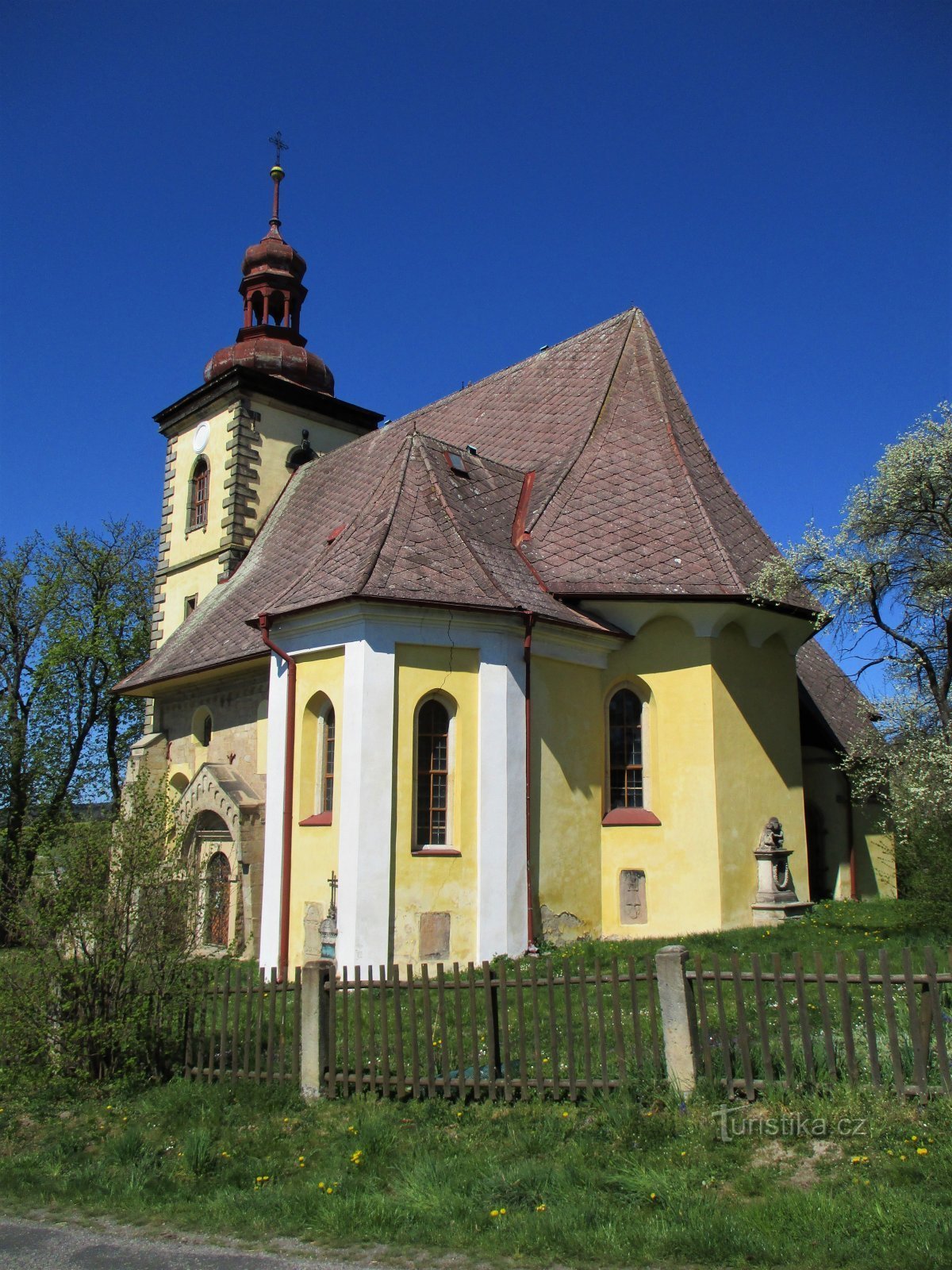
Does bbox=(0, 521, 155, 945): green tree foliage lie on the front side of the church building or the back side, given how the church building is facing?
on the front side

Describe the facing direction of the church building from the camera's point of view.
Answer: facing away from the viewer and to the left of the viewer

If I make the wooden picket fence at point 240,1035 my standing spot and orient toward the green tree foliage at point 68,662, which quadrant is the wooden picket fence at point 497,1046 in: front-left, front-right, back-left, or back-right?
back-right

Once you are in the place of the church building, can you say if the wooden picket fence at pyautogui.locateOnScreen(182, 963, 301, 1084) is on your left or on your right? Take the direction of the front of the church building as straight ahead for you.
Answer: on your left

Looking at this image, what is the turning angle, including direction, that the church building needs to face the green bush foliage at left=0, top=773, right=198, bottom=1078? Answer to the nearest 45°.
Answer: approximately 90° to its left

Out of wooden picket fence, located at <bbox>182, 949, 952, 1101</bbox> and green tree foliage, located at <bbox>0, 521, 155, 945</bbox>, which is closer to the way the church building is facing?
the green tree foliage

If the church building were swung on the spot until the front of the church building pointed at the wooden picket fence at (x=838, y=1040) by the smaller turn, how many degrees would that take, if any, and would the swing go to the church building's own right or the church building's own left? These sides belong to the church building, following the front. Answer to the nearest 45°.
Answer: approximately 135° to the church building's own left

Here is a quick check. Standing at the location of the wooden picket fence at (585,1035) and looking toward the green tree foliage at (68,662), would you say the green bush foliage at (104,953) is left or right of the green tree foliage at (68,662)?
left
